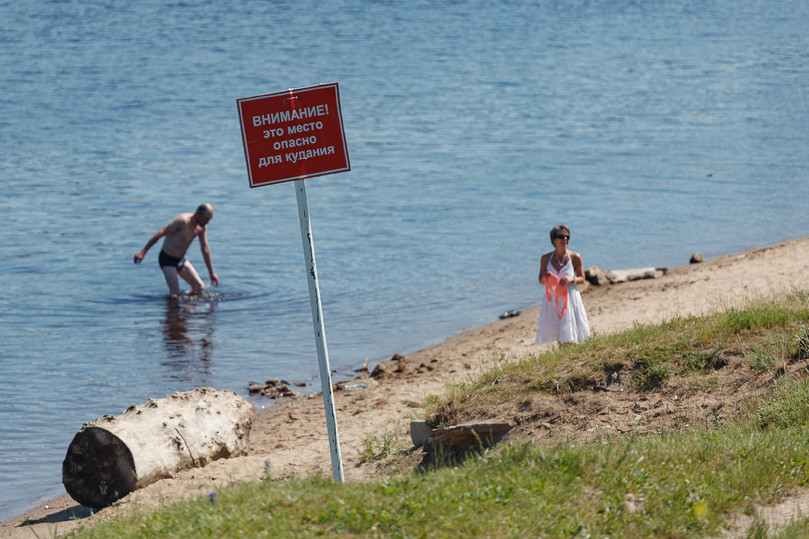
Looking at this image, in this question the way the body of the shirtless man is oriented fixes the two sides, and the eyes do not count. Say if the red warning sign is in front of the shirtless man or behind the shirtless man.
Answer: in front

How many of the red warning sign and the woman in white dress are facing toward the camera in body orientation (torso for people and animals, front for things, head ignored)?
2

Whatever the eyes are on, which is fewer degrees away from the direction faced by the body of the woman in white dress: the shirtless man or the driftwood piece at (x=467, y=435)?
the driftwood piece

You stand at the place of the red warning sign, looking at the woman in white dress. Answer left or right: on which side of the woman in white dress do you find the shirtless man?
left

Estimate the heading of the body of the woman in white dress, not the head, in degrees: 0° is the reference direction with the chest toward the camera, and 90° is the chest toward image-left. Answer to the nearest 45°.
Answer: approximately 0°

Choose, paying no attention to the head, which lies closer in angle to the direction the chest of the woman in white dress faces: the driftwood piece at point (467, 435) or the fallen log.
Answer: the driftwood piece

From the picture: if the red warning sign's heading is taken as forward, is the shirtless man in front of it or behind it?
behind
